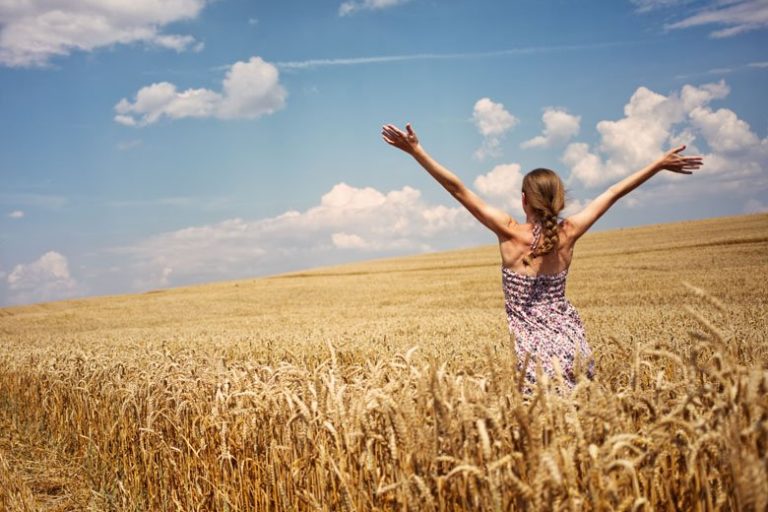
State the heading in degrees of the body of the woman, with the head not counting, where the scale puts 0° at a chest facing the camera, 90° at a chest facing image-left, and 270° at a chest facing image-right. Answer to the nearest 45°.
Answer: approximately 180°

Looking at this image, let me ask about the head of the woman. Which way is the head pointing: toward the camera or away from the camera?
away from the camera
